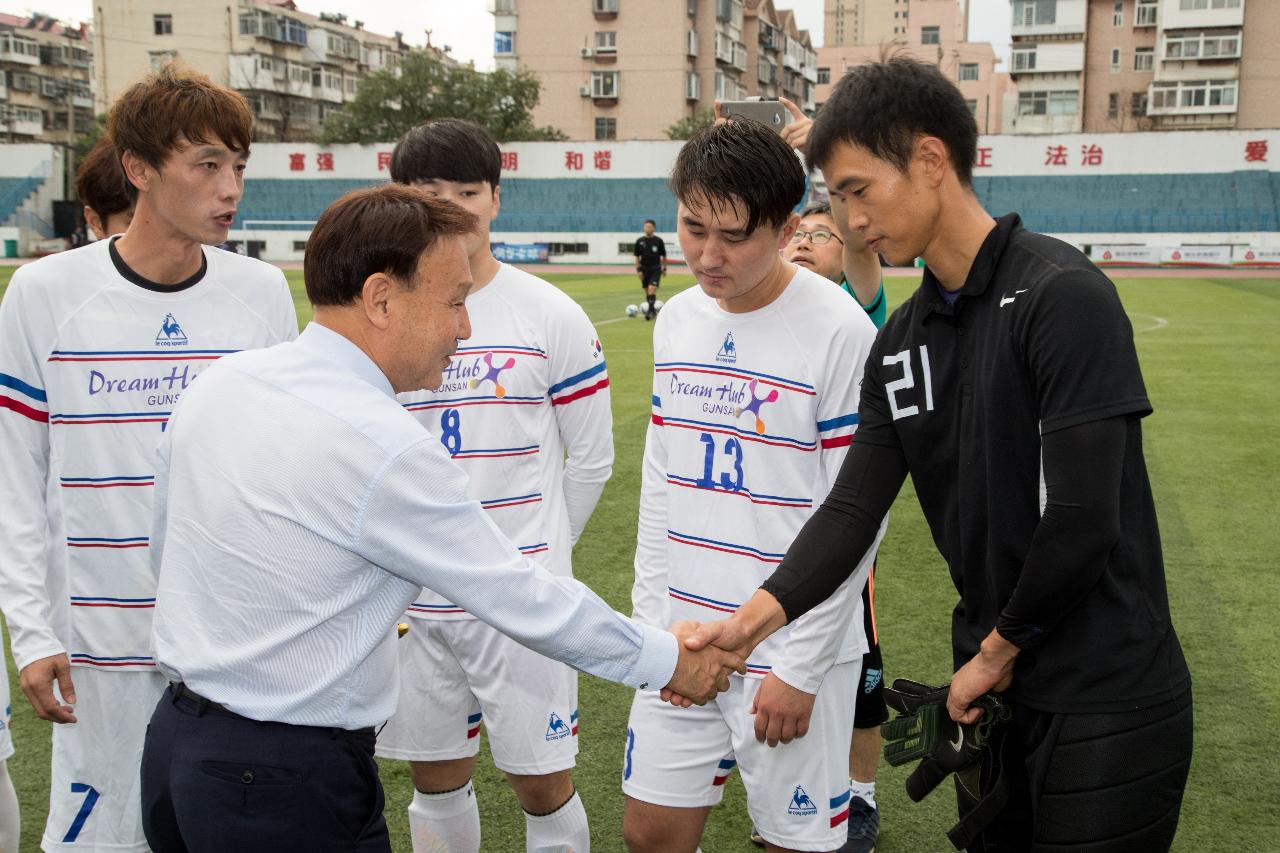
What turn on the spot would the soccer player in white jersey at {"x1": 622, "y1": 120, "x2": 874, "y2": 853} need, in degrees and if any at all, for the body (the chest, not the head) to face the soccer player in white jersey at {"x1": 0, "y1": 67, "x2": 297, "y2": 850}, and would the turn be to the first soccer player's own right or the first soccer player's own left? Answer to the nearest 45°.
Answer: approximately 45° to the first soccer player's own right

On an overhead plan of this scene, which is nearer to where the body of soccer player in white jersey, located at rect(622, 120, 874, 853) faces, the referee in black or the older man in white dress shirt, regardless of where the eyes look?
the older man in white dress shirt

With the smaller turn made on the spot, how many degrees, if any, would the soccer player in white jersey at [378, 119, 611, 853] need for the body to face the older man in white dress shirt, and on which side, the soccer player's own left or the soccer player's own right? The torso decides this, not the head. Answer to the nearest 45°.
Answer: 0° — they already face them

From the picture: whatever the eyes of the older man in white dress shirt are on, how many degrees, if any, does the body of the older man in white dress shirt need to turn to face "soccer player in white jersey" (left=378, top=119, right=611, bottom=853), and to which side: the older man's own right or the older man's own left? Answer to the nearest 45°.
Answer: approximately 45° to the older man's own left

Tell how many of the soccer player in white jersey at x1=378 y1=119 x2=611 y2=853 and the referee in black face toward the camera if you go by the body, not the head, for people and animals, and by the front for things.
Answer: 2

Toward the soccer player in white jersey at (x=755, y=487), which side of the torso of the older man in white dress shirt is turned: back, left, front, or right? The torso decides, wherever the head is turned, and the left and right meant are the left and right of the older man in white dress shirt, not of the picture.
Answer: front

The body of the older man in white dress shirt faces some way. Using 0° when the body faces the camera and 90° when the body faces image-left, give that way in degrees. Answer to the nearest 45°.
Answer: approximately 225°

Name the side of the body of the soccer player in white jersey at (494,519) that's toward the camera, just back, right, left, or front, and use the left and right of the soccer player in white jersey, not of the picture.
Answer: front

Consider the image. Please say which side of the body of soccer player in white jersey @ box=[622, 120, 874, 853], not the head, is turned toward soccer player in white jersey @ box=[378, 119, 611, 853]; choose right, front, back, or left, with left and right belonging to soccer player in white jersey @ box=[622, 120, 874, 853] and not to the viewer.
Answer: right

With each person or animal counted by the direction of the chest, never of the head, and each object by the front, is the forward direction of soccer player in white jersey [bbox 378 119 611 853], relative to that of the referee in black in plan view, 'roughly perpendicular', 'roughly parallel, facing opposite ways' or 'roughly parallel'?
roughly parallel

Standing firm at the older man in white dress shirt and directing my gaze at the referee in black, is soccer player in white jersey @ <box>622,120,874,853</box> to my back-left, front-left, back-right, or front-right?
front-right

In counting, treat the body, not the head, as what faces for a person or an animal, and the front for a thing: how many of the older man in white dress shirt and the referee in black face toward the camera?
1

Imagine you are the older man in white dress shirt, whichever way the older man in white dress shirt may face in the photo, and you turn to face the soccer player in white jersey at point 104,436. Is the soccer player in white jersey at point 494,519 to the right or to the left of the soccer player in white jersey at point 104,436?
right

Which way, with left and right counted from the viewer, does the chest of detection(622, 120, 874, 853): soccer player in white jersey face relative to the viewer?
facing the viewer and to the left of the viewer

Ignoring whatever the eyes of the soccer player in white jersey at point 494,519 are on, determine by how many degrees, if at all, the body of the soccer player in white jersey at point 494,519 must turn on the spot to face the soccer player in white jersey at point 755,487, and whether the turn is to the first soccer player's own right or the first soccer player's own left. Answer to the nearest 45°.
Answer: approximately 45° to the first soccer player's own left

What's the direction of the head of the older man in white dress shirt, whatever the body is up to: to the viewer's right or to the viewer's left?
to the viewer's right
